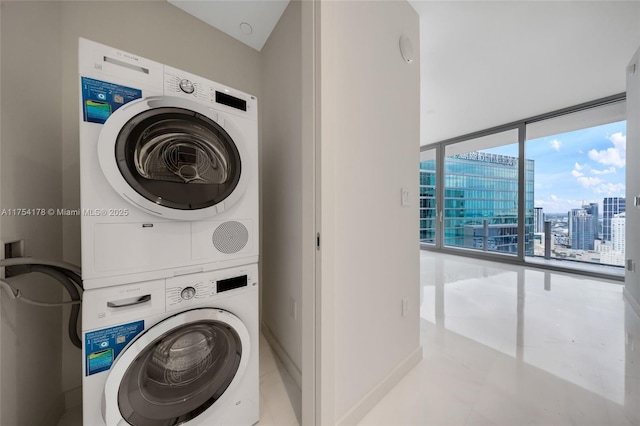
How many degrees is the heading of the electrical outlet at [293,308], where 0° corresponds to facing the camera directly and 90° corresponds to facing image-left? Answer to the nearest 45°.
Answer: approximately 45°

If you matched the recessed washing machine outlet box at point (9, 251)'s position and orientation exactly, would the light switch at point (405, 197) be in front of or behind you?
in front

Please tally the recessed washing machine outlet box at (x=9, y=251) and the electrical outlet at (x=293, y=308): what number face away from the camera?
0

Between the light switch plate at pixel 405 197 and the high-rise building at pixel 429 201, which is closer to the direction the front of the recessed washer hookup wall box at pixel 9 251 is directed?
the light switch plate

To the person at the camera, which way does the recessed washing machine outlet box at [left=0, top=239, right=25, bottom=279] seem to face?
facing the viewer and to the right of the viewer

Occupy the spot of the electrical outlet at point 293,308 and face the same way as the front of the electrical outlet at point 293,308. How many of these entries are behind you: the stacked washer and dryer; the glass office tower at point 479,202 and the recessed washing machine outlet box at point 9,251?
1

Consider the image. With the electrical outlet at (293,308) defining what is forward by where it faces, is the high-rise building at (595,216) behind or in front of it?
behind
